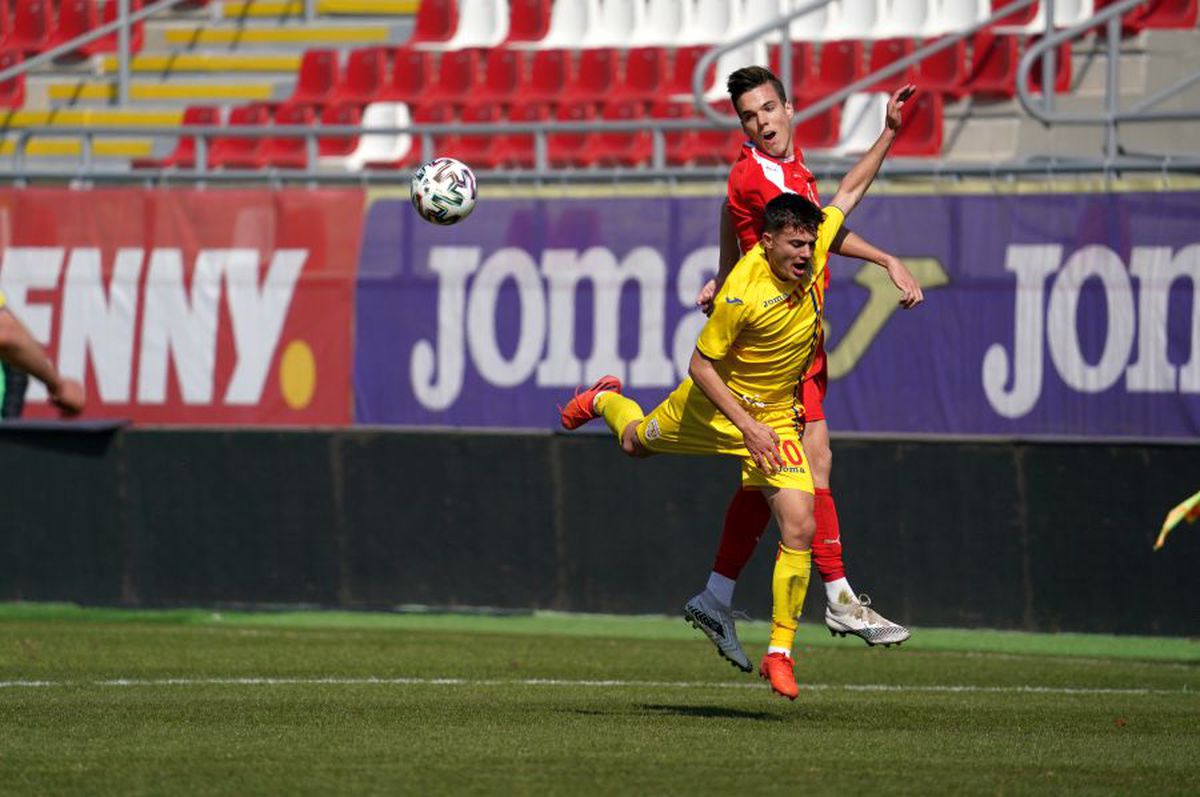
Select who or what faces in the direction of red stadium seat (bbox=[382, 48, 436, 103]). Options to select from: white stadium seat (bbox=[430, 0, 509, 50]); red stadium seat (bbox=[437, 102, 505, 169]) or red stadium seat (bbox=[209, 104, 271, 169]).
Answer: the white stadium seat

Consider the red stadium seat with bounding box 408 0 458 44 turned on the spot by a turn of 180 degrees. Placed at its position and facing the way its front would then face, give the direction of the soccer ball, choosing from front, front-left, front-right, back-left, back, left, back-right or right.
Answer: back-right

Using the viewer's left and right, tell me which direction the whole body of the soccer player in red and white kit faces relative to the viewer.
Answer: facing the viewer and to the right of the viewer

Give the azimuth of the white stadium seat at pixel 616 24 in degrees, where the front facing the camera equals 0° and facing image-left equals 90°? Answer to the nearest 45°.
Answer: approximately 45°

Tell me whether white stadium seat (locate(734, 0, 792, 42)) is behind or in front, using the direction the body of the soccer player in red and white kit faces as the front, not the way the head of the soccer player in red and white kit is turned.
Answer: behind

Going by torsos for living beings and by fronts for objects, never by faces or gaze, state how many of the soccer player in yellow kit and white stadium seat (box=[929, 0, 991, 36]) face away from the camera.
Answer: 0

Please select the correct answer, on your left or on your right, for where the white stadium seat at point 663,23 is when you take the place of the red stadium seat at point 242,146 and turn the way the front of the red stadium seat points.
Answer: on your left

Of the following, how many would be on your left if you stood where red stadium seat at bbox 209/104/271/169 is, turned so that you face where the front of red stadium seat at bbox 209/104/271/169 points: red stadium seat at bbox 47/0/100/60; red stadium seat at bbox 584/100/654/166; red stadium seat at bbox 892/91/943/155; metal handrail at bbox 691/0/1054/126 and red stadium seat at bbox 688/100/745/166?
4

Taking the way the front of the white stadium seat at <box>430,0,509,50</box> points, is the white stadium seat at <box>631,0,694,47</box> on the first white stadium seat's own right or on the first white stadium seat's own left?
on the first white stadium seat's own left

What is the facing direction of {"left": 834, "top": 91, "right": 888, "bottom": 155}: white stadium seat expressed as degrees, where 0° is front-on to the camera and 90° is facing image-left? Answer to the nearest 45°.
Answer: approximately 45°

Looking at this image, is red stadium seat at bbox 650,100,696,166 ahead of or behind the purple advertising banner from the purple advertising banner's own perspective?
behind

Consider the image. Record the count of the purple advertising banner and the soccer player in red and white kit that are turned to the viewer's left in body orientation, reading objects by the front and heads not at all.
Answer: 0

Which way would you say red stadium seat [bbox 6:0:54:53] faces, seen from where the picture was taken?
facing the viewer and to the left of the viewer
